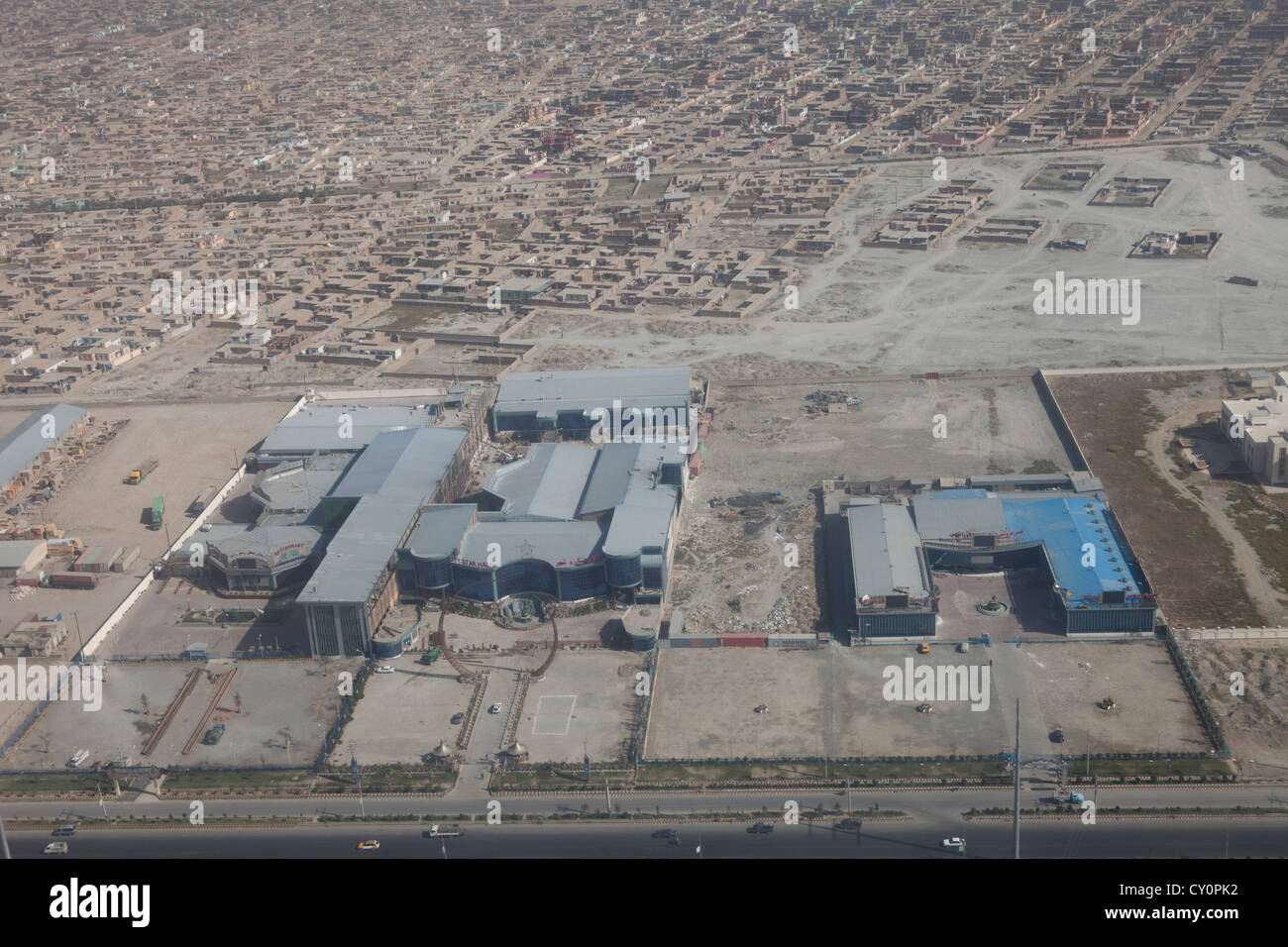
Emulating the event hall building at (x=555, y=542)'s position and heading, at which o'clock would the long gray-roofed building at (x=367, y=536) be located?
the long gray-roofed building at (x=367, y=536) is roughly at 3 o'clock from the event hall building at (x=555, y=542).

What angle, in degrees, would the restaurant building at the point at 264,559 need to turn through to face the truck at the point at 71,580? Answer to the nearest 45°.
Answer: approximately 90° to its right

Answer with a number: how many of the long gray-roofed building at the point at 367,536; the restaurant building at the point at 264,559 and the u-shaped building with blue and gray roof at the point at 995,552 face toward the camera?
3

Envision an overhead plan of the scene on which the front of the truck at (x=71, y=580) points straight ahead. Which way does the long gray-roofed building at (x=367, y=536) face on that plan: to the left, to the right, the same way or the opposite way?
to the left

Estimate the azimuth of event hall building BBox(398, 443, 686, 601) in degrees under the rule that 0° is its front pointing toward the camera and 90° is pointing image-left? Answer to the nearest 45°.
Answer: approximately 0°

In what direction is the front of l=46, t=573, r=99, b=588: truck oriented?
to the viewer's left

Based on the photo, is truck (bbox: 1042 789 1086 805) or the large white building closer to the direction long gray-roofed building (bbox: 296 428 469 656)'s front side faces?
the truck

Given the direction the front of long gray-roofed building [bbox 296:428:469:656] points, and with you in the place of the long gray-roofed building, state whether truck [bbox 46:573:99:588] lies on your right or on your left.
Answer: on your right

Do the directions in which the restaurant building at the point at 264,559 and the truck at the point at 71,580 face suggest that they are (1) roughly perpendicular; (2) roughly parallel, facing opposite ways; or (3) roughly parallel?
roughly perpendicular

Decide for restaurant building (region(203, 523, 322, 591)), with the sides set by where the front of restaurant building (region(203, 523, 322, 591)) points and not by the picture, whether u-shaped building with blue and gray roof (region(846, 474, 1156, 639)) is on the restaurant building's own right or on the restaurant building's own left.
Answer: on the restaurant building's own left

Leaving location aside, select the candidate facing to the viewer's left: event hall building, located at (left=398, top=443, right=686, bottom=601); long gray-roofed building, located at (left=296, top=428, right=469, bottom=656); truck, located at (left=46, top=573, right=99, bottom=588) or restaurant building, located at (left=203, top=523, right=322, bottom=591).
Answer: the truck

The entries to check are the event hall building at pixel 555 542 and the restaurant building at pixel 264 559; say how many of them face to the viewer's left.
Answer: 0

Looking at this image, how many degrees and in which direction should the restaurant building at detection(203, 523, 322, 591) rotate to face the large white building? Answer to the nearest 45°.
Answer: approximately 90° to its left

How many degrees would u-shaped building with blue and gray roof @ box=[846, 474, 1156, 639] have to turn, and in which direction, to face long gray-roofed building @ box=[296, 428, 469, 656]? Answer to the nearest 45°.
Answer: approximately 90° to its right

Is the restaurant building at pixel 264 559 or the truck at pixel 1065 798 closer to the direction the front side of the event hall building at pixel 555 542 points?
the truck
